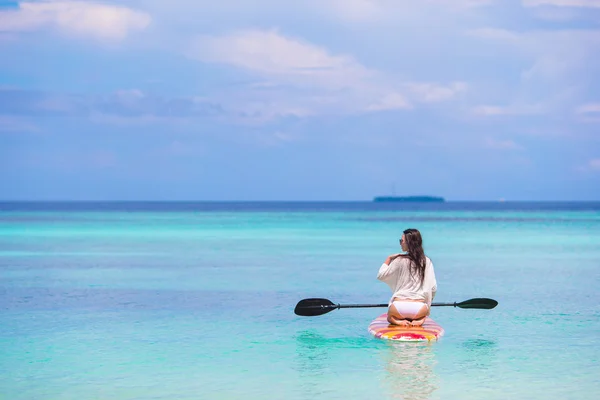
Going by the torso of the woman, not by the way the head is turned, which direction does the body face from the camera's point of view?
away from the camera
